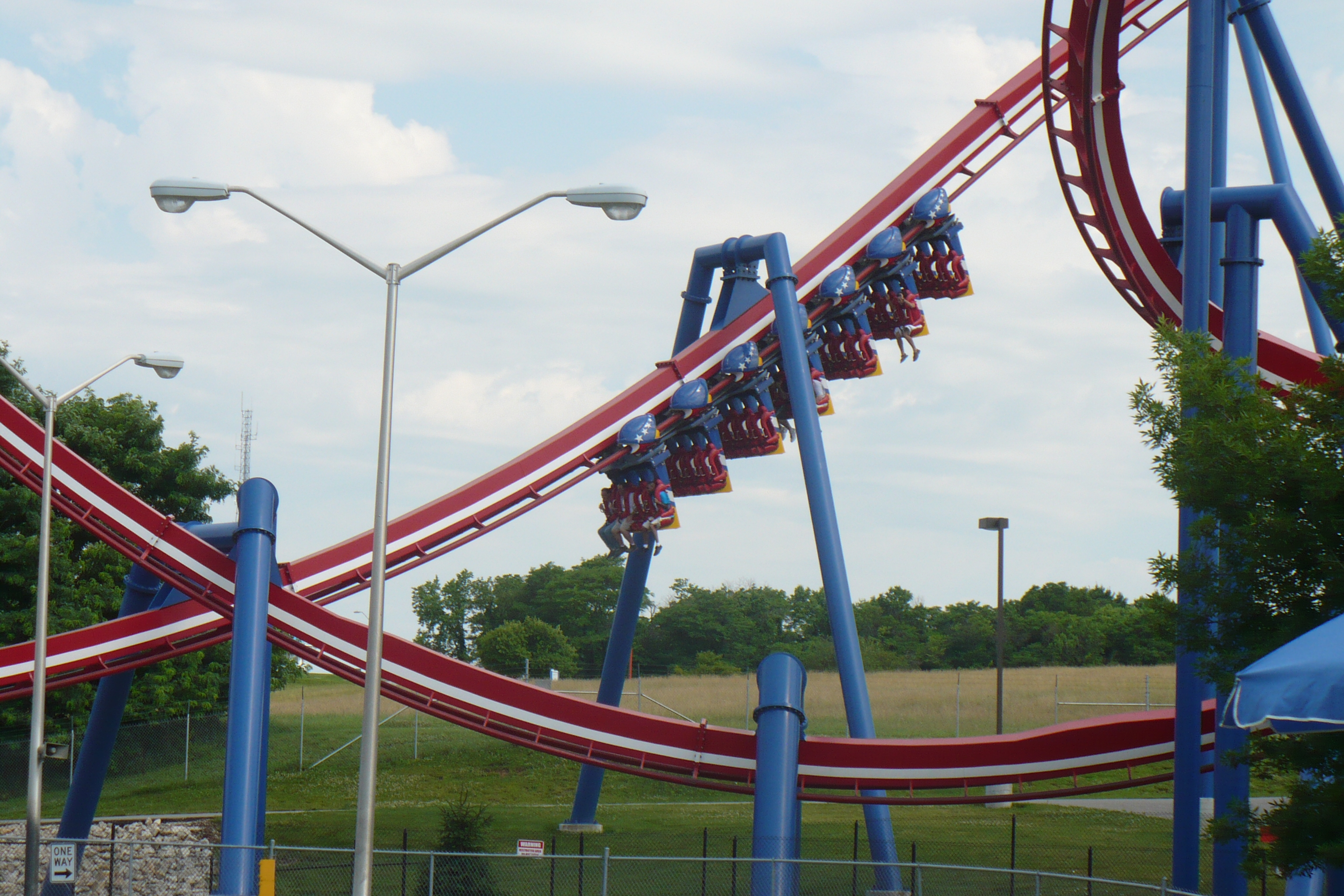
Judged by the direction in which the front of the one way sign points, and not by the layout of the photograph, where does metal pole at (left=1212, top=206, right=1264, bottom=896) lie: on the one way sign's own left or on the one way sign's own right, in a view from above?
on the one way sign's own left

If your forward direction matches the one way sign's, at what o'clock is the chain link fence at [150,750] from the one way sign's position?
The chain link fence is roughly at 6 o'clock from the one way sign.

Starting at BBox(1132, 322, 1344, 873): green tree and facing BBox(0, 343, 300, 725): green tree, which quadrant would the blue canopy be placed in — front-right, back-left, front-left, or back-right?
back-left

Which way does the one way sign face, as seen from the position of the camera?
facing the viewer

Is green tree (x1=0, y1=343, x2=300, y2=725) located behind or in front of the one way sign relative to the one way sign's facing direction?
behind

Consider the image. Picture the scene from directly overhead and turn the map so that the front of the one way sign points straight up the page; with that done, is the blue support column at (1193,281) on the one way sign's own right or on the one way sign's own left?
on the one way sign's own left

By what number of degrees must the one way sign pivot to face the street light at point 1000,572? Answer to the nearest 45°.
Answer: approximately 135° to its left

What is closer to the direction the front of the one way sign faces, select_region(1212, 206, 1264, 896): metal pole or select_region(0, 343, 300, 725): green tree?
the metal pole
